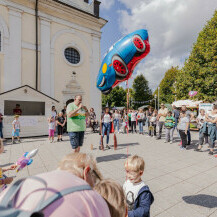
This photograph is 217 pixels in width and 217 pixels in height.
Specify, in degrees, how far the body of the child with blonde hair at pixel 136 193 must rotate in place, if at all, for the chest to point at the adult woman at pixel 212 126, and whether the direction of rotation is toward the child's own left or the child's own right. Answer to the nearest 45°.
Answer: approximately 180°

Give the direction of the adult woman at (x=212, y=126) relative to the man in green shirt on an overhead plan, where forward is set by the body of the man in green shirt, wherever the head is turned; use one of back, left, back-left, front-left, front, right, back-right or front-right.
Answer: front-left

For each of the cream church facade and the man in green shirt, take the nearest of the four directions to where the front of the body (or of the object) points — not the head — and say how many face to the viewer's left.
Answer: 0

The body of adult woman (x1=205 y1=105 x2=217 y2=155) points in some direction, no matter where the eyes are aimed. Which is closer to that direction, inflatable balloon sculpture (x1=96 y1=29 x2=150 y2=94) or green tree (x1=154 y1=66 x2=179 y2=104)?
the inflatable balloon sculpture

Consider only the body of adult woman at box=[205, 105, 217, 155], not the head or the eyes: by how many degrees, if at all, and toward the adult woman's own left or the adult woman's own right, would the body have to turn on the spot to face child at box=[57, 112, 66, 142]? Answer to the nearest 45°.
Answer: approximately 45° to the adult woman's own right

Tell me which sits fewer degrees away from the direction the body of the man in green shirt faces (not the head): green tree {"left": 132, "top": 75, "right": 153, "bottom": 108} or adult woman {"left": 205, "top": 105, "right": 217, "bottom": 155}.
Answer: the adult woman

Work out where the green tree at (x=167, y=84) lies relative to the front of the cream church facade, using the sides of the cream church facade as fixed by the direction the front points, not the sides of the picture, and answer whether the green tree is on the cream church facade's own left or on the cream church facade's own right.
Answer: on the cream church facade's own left

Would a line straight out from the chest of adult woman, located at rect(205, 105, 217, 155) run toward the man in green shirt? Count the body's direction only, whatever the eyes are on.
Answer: yes

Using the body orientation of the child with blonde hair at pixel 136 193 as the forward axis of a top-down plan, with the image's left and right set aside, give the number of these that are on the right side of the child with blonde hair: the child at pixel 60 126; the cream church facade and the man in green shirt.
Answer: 3

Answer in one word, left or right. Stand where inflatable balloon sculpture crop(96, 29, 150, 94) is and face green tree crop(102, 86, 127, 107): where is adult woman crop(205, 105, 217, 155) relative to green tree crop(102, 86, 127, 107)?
right

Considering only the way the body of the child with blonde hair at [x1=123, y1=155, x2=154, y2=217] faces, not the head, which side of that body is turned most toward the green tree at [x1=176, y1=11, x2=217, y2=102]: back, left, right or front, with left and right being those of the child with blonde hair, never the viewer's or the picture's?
back

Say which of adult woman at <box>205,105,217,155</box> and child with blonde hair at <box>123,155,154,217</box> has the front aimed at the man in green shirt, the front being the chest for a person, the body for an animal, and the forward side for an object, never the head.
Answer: the adult woman

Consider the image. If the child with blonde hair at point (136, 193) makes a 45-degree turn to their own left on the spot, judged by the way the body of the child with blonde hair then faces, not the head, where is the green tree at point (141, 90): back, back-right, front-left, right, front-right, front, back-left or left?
back

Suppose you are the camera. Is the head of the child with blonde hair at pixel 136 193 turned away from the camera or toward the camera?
toward the camera

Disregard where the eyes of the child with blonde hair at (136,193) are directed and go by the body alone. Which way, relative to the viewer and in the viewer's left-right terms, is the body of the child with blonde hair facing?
facing the viewer and to the left of the viewer

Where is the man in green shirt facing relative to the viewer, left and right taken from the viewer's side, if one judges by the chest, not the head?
facing the viewer and to the right of the viewer

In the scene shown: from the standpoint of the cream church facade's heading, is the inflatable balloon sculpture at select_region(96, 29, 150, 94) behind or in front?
in front
